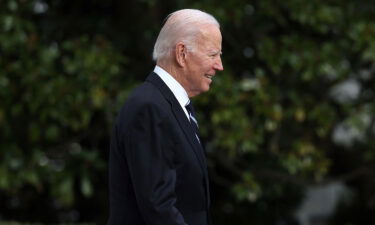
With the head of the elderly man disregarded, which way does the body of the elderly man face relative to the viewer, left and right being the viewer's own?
facing to the right of the viewer

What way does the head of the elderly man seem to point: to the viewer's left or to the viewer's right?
to the viewer's right
